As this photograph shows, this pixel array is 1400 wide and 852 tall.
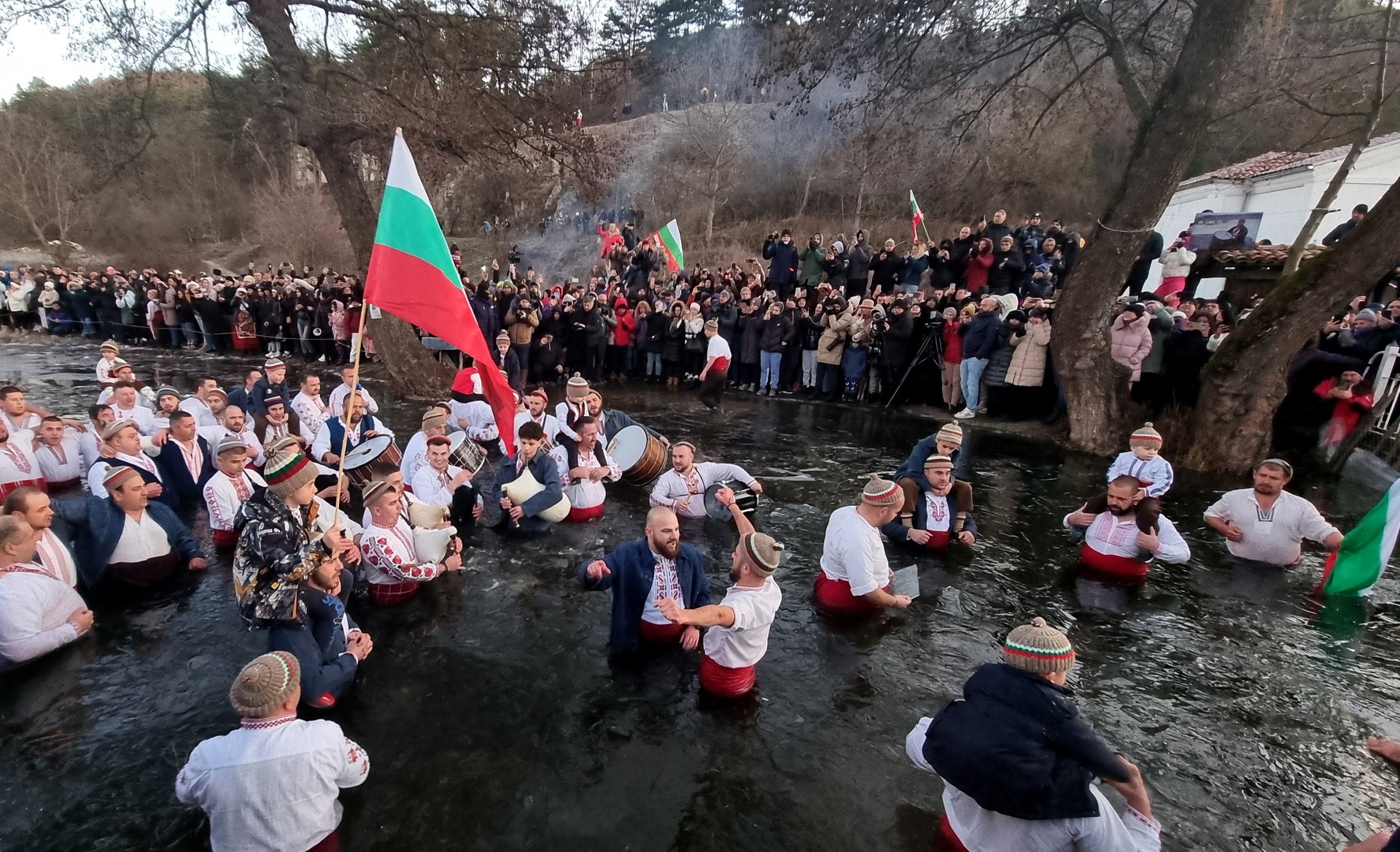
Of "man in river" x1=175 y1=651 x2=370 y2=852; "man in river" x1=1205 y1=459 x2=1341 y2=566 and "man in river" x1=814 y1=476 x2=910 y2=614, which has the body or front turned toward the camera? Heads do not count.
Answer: "man in river" x1=1205 y1=459 x2=1341 y2=566

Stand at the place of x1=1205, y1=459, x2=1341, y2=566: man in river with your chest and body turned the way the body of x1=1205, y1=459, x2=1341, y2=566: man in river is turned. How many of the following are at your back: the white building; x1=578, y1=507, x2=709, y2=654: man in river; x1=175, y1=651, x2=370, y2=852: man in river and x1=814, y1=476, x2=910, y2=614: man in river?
1

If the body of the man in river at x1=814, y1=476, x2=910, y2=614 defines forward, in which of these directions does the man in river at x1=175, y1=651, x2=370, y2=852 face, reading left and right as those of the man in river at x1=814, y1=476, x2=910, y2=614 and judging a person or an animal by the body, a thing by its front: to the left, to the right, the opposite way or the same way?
to the left

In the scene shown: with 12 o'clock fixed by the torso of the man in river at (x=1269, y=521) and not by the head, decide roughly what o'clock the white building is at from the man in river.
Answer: The white building is roughly at 6 o'clock from the man in river.

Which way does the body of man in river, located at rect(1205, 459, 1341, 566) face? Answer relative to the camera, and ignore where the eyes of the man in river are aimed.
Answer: toward the camera

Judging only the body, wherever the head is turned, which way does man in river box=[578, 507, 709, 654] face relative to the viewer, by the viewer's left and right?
facing the viewer and to the right of the viewer

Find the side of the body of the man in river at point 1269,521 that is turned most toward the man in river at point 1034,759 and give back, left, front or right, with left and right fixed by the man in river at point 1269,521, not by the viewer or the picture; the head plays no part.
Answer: front

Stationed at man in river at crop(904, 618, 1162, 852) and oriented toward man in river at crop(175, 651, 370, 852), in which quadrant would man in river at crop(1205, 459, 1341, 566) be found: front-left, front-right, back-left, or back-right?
back-right

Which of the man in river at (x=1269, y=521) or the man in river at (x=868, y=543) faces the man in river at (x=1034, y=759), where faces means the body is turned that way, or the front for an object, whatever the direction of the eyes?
the man in river at (x=1269, y=521)

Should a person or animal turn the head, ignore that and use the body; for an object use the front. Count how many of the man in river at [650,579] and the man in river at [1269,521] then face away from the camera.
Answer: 0

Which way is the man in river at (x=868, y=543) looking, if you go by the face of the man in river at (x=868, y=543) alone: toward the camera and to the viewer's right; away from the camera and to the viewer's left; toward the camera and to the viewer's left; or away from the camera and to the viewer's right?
away from the camera and to the viewer's right

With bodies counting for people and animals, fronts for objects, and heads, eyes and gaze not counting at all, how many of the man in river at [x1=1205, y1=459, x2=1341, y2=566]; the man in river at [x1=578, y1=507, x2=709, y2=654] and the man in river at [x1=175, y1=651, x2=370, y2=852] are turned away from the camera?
1

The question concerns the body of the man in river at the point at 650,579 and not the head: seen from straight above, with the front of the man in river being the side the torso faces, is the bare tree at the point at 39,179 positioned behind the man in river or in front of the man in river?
behind

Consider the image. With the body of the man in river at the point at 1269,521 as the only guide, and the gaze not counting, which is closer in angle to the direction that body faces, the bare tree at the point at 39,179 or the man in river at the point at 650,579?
the man in river

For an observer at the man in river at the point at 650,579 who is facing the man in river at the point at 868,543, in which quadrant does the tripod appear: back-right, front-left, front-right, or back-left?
front-left

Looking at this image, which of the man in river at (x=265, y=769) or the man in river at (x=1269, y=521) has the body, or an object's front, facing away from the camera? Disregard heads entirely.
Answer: the man in river at (x=265, y=769)

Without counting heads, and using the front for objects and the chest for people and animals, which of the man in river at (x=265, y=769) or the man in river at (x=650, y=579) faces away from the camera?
the man in river at (x=265, y=769)

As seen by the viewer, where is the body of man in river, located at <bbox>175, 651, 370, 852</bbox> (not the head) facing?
away from the camera
